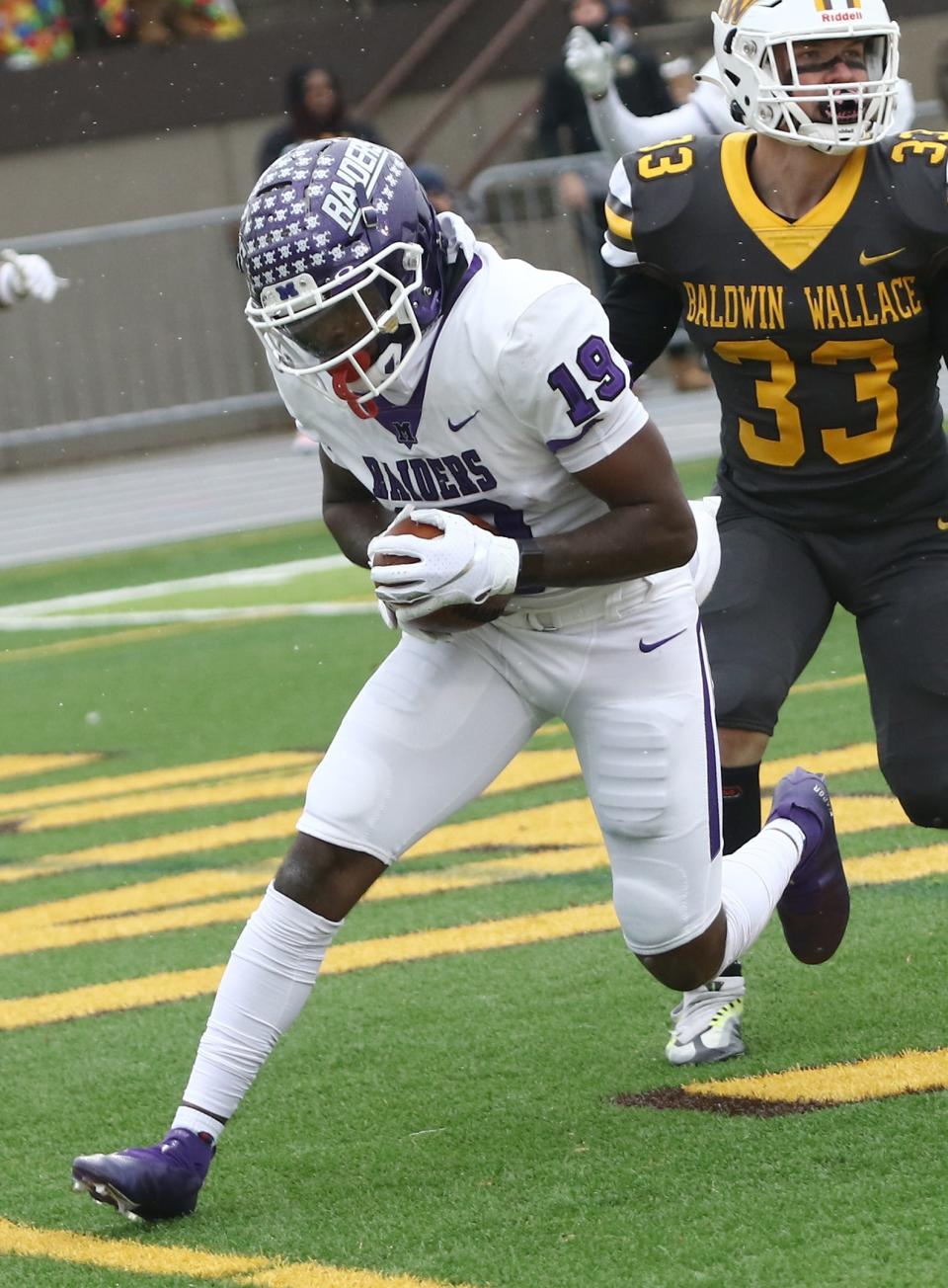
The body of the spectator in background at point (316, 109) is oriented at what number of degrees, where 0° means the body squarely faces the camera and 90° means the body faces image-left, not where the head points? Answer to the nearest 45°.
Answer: approximately 0°

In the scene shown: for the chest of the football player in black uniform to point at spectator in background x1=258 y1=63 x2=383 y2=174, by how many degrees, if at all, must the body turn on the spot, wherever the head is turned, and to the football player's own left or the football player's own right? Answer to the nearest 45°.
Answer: approximately 180°

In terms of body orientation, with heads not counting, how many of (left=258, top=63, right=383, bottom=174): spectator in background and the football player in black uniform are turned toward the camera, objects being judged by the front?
2

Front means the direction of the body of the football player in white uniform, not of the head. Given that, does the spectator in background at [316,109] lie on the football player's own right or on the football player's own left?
on the football player's own right

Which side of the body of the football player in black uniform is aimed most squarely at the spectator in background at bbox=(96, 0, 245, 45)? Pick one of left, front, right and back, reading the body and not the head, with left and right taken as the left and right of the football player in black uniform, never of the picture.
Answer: back

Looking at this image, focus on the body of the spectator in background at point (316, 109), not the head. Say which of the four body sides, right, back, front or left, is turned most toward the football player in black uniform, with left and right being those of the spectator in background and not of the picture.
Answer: front

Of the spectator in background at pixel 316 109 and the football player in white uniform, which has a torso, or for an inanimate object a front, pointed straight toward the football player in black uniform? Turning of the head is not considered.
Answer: the spectator in background

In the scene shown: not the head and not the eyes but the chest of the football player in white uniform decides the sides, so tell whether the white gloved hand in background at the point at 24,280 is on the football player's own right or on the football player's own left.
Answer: on the football player's own right

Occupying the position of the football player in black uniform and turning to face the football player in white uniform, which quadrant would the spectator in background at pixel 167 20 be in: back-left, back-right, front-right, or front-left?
back-right
